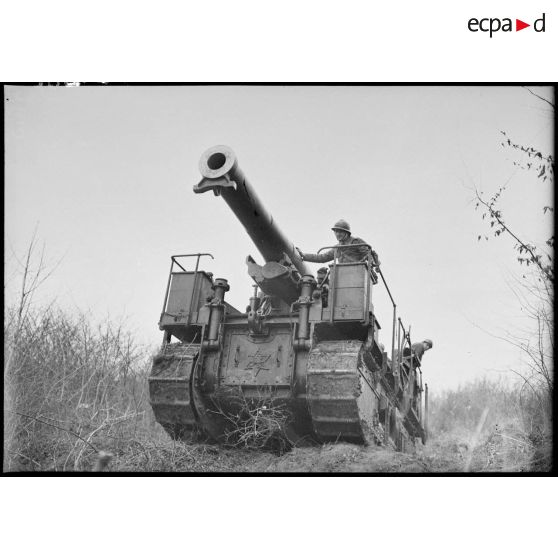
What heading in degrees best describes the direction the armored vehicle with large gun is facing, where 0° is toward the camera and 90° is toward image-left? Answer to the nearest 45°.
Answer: approximately 45°
